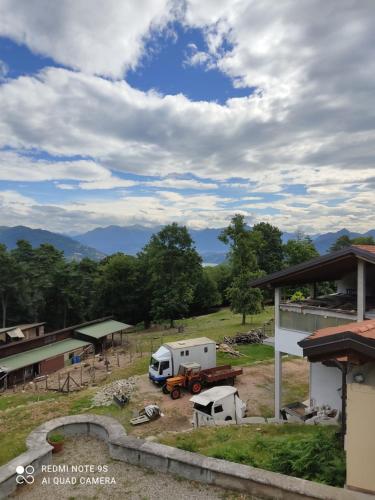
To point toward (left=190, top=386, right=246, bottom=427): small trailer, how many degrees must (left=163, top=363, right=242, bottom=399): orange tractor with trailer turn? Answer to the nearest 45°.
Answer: approximately 45° to its left

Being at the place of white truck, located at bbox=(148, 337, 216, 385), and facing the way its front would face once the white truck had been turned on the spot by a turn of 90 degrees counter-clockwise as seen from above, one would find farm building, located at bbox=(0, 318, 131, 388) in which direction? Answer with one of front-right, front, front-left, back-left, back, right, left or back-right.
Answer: back

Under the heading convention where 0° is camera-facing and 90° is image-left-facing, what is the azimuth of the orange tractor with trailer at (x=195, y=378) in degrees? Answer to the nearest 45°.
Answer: approximately 45°

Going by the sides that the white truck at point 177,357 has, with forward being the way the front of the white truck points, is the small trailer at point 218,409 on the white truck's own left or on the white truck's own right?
on the white truck's own left

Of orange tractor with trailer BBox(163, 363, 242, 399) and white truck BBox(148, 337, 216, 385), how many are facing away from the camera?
0

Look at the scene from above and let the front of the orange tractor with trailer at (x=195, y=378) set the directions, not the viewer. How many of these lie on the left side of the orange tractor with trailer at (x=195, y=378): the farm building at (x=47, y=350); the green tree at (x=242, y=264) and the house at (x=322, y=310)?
1

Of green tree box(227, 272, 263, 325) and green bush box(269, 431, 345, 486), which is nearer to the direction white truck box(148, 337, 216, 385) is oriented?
the green bush

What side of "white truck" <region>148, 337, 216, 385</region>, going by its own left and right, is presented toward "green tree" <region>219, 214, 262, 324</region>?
back

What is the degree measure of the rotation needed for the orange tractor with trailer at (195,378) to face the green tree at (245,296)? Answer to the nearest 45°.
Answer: approximately 135° to its right

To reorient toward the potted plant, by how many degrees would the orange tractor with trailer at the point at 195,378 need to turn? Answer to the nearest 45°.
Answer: approximately 45° to its left

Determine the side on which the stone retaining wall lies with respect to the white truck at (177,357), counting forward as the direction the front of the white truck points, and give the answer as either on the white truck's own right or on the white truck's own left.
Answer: on the white truck's own left

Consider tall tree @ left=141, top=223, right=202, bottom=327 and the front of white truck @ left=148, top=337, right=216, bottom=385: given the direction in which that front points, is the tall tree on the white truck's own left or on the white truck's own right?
on the white truck's own right

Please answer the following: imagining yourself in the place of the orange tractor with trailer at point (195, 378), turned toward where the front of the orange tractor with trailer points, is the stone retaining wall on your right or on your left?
on your left

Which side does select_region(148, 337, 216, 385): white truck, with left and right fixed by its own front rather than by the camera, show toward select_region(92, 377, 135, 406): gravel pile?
front

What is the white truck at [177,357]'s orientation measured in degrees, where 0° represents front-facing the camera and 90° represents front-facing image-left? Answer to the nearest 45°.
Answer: approximately 45°
